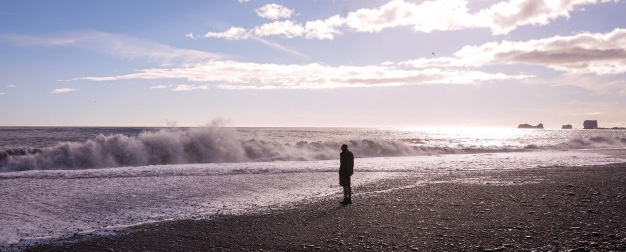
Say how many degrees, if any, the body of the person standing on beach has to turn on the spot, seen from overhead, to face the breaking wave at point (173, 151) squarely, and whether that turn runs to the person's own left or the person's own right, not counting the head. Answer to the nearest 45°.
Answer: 0° — they already face it

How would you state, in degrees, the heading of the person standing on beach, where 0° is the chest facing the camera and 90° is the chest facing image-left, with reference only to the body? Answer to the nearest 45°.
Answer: approximately 135°
